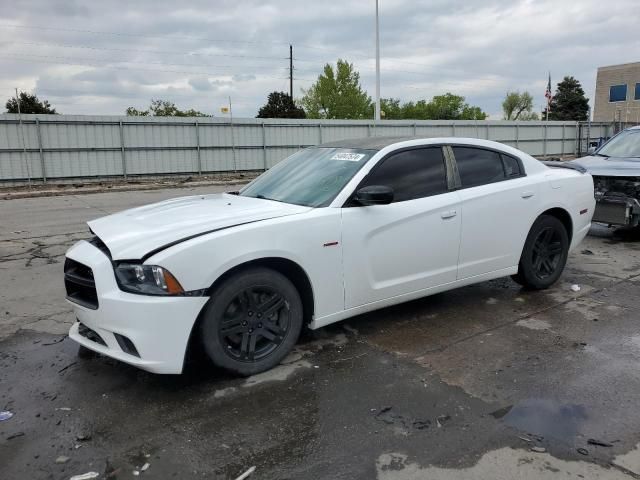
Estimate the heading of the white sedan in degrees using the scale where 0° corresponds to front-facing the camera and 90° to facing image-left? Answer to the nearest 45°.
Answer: approximately 45°

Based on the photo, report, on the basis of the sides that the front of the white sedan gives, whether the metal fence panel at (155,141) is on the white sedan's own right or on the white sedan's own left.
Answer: on the white sedan's own right

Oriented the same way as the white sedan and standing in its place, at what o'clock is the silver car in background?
The silver car in background is roughly at 6 o'clock from the white sedan.
